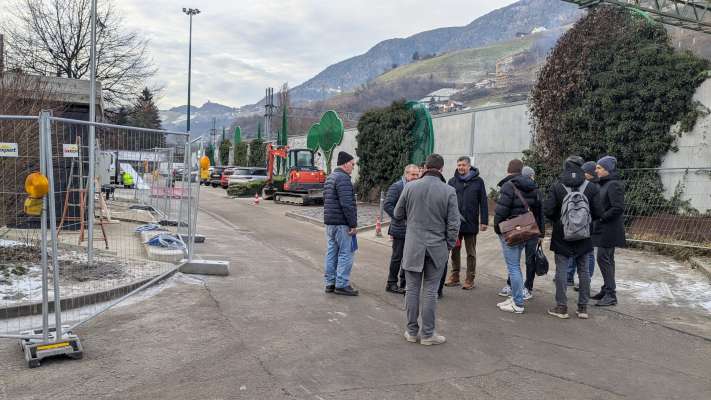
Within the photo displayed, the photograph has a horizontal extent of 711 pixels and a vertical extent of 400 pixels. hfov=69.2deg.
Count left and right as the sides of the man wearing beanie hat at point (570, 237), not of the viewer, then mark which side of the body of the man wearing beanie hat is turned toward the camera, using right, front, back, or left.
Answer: back

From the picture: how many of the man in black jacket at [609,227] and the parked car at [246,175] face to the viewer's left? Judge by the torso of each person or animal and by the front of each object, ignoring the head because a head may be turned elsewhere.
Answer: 2

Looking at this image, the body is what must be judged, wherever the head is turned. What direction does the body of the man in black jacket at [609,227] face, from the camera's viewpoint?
to the viewer's left

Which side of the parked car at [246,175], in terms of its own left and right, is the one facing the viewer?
left

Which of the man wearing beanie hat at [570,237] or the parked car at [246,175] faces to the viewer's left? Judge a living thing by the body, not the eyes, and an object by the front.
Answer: the parked car

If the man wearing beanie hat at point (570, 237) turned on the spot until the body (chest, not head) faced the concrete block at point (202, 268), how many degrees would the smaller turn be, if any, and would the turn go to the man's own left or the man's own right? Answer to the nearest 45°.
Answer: approximately 90° to the man's own left

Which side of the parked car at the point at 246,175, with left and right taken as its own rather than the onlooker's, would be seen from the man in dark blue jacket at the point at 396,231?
left

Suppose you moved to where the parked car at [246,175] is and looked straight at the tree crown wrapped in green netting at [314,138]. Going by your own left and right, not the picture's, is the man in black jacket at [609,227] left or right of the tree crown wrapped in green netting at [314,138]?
right

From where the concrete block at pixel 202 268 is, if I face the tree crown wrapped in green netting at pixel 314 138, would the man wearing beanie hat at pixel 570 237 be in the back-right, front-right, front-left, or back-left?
back-right

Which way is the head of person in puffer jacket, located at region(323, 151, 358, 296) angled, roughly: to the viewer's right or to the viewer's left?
to the viewer's right
